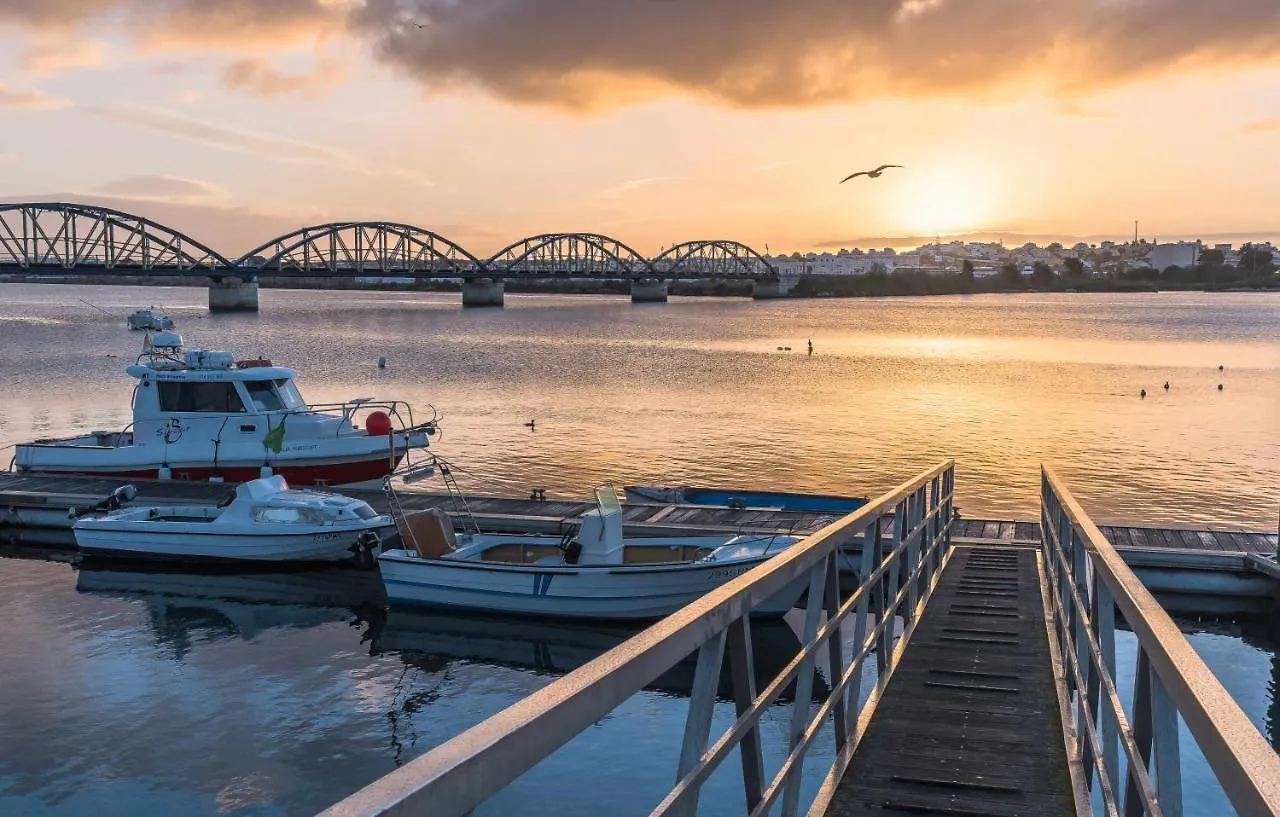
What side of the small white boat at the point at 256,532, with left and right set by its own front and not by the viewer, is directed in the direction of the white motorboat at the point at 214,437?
left

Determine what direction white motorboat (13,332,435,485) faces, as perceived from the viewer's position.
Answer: facing to the right of the viewer

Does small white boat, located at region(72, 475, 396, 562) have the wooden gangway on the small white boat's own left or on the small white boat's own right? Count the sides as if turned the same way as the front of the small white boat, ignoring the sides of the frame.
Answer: on the small white boat's own right

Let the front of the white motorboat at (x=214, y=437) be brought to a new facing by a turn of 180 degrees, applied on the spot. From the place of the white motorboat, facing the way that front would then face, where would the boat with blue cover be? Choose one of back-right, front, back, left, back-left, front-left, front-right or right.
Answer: back-left

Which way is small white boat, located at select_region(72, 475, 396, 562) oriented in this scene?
to the viewer's right

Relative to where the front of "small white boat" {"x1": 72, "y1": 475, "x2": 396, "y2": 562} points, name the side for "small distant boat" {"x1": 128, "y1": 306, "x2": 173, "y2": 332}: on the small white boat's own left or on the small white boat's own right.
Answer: on the small white boat's own left

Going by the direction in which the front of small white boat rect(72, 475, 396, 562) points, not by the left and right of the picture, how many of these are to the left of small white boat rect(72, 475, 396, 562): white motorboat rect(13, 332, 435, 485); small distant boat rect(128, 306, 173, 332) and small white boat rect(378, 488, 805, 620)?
2

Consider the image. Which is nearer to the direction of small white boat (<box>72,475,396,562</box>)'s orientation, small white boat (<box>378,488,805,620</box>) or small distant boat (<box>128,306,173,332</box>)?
the small white boat
